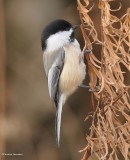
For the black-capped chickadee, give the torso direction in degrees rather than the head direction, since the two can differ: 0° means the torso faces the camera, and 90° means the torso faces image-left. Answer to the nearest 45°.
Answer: approximately 270°
